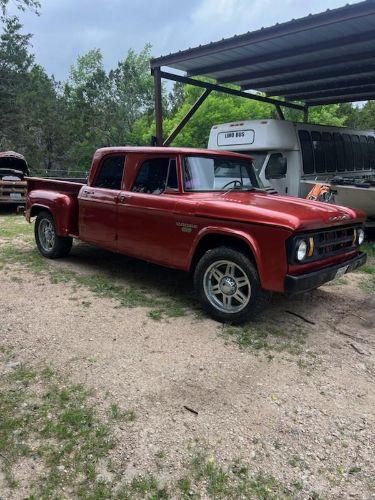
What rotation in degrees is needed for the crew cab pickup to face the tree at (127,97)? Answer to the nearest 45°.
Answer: approximately 135° to its left

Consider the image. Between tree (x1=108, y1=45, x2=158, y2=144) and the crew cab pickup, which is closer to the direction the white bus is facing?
the crew cab pickup

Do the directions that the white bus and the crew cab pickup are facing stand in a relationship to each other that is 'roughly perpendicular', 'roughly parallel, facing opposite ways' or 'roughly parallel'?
roughly perpendicular

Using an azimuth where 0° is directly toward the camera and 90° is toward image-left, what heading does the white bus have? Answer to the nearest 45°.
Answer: approximately 45°

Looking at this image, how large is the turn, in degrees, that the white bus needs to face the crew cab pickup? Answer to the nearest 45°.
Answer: approximately 45° to its left

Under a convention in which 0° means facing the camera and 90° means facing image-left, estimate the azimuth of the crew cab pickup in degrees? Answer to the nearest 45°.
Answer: approximately 315°

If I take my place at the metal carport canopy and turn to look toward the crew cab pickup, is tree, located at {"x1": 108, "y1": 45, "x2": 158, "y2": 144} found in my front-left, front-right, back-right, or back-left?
back-right

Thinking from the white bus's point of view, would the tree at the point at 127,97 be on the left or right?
on its right
